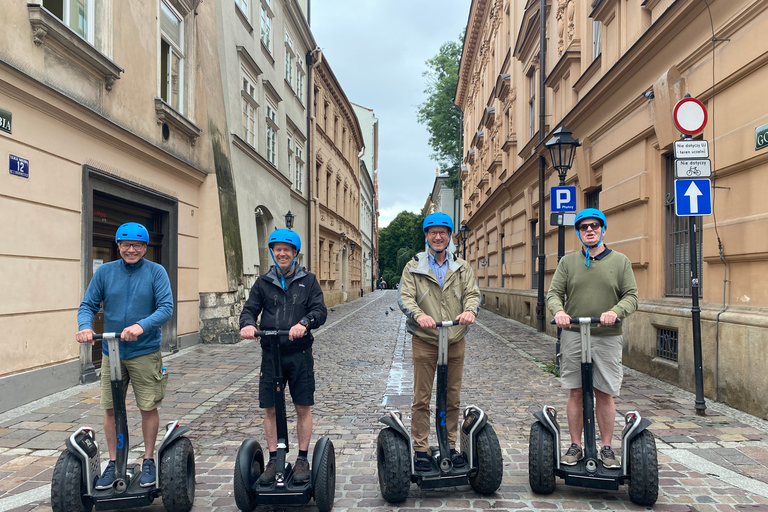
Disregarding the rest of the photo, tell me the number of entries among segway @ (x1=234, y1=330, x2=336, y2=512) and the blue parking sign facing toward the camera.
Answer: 2

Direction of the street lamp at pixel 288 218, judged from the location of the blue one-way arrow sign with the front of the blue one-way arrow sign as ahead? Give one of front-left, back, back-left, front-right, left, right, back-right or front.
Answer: back-right

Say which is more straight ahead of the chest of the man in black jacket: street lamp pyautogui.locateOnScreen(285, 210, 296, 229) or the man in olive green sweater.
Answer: the man in olive green sweater

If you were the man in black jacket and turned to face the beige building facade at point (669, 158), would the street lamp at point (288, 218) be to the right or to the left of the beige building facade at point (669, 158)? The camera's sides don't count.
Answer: left

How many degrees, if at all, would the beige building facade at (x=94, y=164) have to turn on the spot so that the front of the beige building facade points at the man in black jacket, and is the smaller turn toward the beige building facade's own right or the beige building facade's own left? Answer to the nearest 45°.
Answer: approximately 45° to the beige building facade's own right

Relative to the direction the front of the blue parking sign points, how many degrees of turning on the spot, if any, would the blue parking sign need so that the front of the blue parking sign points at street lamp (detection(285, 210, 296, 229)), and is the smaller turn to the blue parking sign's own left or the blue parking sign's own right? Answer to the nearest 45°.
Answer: approximately 135° to the blue parking sign's own right

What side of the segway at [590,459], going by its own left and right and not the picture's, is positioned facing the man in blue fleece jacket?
right

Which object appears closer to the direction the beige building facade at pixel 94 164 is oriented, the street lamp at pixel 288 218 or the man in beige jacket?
the man in beige jacket
